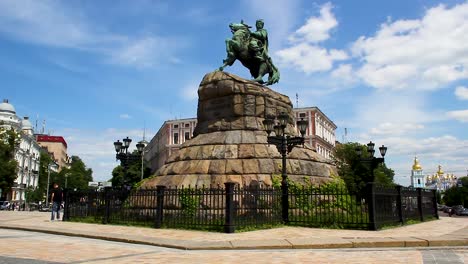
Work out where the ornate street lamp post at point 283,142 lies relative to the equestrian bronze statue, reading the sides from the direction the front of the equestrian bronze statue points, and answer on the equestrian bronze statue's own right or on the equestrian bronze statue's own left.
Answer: on the equestrian bronze statue's own left

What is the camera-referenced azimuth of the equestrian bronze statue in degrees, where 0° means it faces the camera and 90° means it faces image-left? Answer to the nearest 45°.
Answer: approximately 45°

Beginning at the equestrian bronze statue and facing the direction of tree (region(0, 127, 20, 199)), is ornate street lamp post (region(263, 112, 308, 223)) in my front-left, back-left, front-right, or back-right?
back-left
